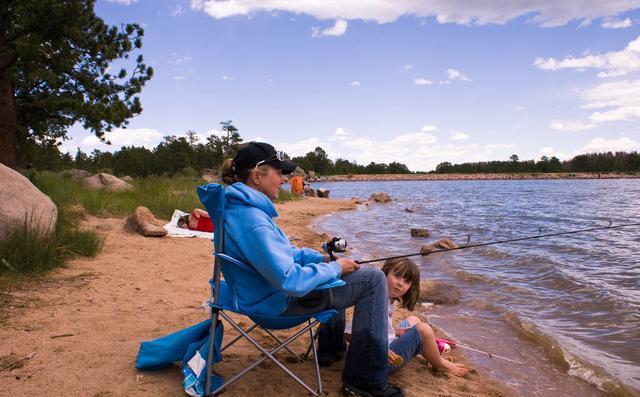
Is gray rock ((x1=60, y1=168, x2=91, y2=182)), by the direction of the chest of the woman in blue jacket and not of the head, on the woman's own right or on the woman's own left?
on the woman's own left

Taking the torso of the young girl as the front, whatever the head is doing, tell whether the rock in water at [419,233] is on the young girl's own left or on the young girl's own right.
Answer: on the young girl's own left

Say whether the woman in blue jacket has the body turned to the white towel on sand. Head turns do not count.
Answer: no

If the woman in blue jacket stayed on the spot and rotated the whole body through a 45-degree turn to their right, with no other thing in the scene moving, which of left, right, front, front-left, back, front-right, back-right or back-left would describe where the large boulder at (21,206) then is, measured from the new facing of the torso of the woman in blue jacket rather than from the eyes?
back

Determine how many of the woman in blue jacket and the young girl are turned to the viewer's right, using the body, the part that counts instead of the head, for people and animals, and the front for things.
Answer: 2

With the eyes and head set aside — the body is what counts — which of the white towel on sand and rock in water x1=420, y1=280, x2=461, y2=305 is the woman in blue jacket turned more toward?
the rock in water

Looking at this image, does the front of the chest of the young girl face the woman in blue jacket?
no

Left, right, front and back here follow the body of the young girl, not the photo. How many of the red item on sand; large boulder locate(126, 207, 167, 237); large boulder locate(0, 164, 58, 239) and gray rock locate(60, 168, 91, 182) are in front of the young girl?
0

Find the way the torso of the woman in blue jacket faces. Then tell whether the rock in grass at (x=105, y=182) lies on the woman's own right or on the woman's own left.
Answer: on the woman's own left

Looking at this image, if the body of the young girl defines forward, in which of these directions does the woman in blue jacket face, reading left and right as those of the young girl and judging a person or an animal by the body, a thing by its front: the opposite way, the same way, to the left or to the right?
the same way

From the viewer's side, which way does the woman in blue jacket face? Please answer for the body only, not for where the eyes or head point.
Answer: to the viewer's right

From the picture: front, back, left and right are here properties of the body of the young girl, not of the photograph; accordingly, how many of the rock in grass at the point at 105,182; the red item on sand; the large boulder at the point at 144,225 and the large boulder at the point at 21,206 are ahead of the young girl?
0

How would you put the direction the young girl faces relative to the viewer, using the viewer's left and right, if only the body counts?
facing to the right of the viewer

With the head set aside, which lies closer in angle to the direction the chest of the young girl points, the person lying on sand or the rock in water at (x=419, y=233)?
the rock in water

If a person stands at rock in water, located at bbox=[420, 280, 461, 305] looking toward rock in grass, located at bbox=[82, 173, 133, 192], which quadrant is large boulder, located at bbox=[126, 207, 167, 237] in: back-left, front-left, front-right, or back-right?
front-left

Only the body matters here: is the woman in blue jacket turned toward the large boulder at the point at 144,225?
no

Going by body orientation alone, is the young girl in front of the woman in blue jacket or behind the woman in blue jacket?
in front

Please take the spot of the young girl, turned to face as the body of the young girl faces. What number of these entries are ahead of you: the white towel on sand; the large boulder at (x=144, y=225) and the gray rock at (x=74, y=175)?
0

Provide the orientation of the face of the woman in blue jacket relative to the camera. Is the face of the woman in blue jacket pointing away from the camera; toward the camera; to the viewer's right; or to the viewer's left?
to the viewer's right
